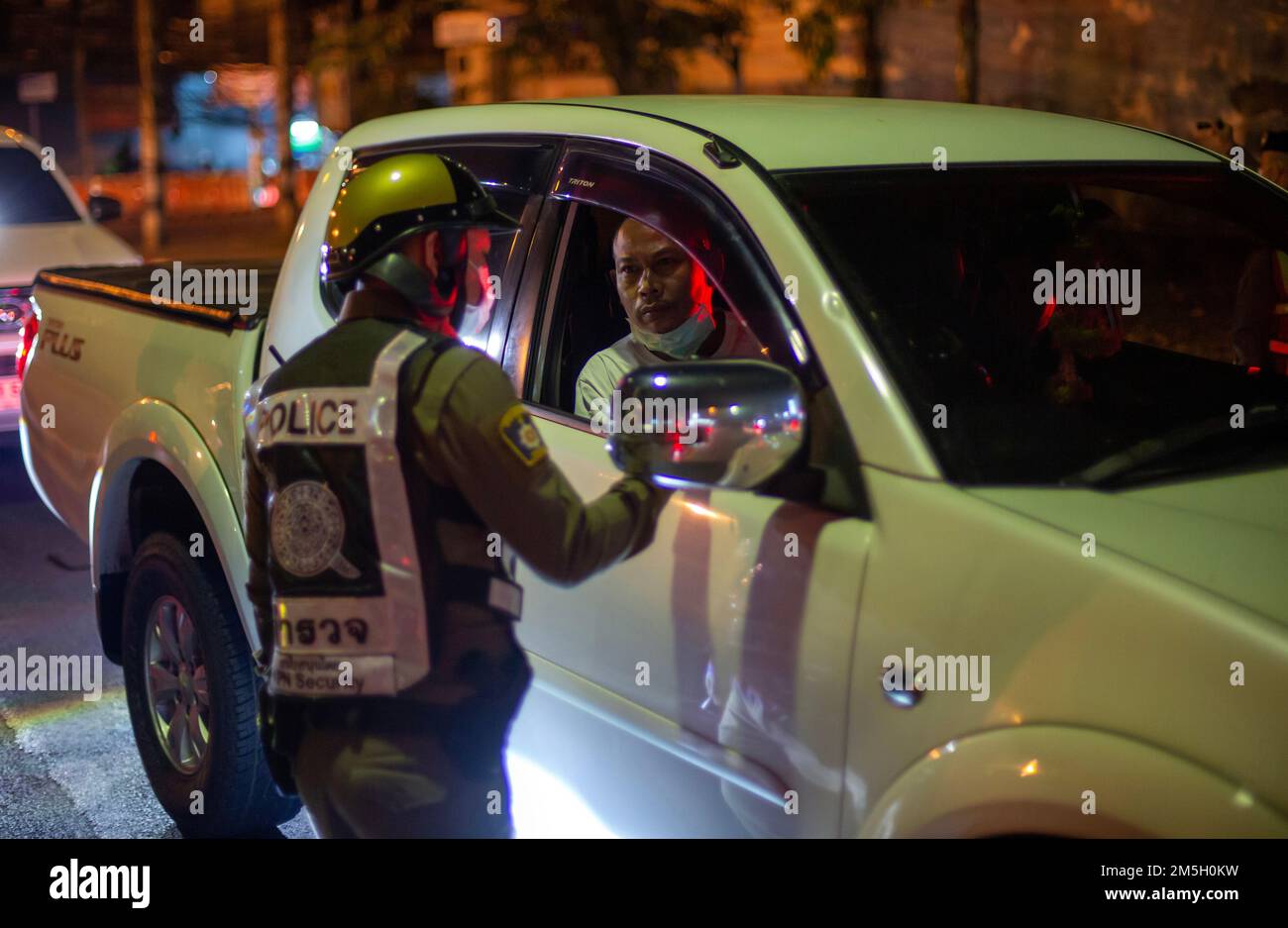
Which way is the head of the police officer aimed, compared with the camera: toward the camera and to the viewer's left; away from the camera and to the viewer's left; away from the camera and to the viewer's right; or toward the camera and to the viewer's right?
away from the camera and to the viewer's right

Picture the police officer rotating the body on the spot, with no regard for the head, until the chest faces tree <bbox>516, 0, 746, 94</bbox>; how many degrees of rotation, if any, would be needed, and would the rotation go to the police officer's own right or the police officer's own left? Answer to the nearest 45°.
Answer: approximately 45° to the police officer's own left

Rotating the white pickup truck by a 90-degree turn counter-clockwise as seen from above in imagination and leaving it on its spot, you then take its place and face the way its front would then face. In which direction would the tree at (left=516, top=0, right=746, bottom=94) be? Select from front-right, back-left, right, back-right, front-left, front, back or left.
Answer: front-left

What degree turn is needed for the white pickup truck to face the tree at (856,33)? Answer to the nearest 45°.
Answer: approximately 135° to its left

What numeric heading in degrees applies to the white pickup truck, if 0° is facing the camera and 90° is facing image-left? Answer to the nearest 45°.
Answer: approximately 315°

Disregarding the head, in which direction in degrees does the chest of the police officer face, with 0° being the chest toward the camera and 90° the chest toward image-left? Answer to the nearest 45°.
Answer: approximately 225°

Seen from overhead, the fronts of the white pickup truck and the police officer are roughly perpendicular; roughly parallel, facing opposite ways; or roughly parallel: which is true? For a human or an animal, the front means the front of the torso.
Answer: roughly perpendicular
